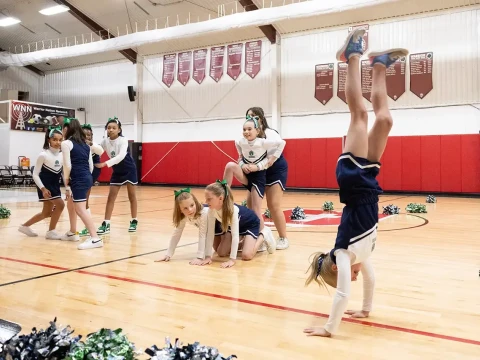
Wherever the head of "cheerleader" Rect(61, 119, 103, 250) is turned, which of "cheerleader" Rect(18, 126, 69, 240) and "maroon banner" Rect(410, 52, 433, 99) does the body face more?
the cheerleader

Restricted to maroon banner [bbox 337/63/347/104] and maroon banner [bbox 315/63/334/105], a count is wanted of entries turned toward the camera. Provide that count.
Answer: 2

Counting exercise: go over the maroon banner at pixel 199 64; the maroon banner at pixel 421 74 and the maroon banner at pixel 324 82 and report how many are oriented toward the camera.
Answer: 3

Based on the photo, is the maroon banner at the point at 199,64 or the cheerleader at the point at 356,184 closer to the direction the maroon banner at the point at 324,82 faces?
the cheerleader

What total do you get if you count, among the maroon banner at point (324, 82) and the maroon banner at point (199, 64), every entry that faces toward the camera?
2

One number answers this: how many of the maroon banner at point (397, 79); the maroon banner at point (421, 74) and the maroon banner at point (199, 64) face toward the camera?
3

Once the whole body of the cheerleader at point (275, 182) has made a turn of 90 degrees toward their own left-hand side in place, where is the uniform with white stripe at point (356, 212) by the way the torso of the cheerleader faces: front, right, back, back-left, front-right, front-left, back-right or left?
front-right

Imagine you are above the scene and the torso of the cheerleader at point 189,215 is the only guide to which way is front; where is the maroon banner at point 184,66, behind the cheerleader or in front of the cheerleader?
behind
